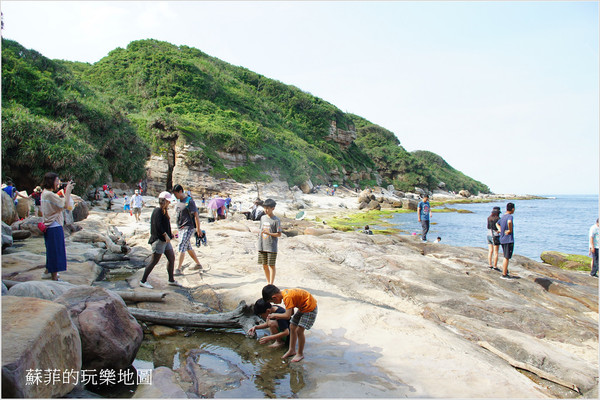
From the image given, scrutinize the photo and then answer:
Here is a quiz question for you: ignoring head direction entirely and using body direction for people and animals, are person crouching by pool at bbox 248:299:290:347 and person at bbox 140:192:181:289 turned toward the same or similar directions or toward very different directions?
very different directions

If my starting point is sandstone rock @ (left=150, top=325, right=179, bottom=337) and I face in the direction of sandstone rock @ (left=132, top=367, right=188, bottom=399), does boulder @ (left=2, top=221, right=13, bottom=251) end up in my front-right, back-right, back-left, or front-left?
back-right

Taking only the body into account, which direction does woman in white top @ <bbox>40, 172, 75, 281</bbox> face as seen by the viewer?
to the viewer's right

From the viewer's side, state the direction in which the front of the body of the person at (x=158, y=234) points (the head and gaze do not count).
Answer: to the viewer's right

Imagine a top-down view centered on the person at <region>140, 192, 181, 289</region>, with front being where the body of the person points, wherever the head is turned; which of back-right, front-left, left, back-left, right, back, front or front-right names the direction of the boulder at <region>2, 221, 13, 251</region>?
back-left

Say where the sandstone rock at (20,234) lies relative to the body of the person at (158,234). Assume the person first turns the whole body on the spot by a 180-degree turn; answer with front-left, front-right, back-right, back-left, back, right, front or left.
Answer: front-right

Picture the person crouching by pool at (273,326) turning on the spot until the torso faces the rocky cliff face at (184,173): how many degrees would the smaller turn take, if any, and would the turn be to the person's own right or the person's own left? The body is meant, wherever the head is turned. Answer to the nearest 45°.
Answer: approximately 90° to the person's own right

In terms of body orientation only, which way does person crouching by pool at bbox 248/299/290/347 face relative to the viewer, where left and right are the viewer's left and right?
facing to the left of the viewer

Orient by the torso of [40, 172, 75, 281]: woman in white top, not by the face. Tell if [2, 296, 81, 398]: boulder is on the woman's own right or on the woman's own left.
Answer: on the woman's own right

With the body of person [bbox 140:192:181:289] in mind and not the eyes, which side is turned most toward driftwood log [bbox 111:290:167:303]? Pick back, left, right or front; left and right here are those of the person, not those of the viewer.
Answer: right
